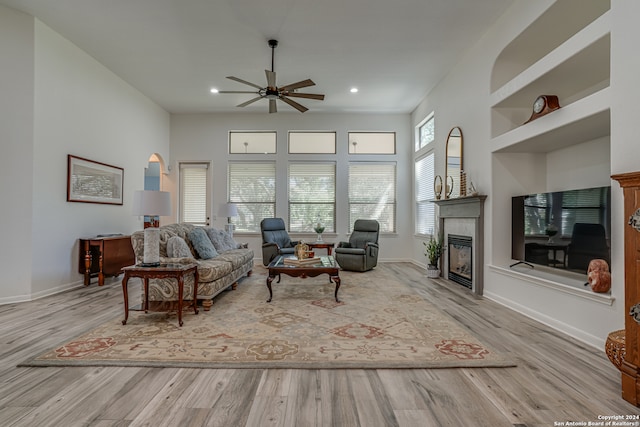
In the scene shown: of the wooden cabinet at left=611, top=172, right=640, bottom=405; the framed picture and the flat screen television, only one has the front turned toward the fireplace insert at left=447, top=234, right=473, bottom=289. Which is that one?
the framed picture

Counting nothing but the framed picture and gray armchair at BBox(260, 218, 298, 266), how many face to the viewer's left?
0

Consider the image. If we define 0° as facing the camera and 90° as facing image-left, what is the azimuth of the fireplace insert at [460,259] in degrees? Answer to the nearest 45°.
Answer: approximately 45°

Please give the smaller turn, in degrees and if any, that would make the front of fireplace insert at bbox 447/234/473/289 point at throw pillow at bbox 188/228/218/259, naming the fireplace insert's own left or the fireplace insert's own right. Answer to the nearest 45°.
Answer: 0° — it already faces it

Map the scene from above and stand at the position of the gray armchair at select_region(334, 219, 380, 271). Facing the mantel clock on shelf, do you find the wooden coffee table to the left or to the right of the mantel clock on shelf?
right

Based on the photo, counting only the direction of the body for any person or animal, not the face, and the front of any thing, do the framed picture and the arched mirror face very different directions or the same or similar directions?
very different directions

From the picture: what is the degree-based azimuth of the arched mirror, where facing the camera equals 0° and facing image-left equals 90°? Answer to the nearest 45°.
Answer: approximately 45°

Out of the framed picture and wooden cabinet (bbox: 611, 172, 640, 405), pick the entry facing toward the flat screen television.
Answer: the framed picture

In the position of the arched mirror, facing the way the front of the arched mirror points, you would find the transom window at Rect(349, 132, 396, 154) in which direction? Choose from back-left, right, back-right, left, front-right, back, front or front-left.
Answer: right

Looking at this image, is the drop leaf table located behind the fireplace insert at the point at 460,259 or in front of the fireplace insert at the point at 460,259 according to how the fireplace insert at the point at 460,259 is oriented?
in front

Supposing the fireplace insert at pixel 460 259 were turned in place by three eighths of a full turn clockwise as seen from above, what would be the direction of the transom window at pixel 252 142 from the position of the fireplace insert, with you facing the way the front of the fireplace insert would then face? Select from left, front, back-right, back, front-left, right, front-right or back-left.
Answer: left

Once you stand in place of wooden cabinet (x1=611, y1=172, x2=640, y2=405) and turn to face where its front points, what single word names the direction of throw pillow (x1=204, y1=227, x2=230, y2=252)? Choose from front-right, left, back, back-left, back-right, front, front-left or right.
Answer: front-right
